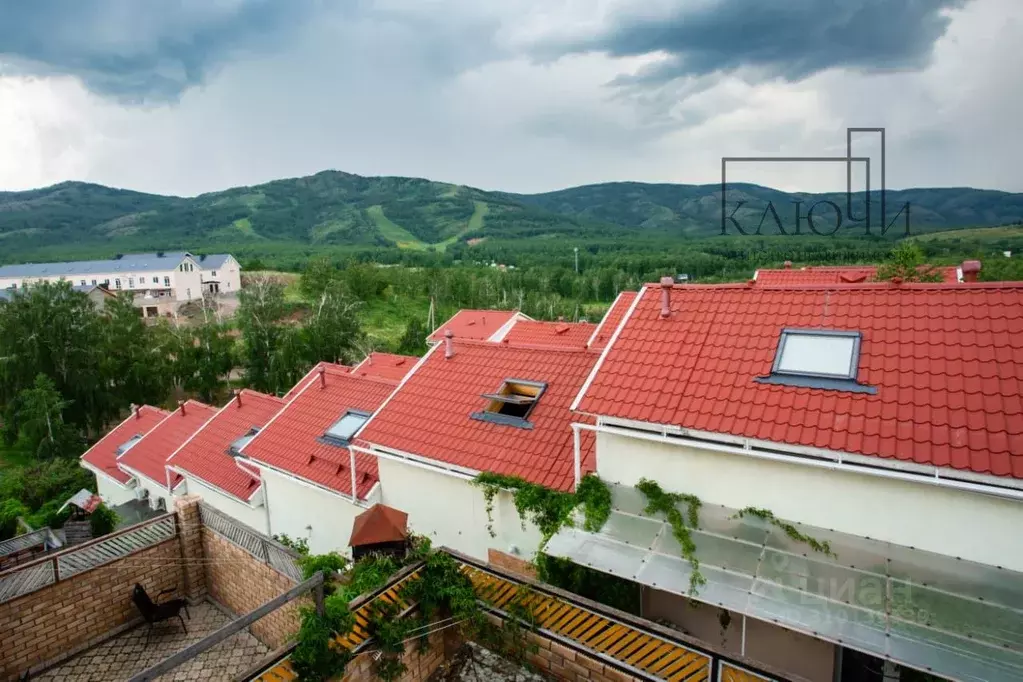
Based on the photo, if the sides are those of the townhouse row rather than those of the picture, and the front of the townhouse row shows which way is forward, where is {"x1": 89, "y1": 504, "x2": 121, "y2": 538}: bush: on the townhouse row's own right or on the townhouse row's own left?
on the townhouse row's own right

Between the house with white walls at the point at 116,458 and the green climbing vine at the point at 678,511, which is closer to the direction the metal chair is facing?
the green climbing vine

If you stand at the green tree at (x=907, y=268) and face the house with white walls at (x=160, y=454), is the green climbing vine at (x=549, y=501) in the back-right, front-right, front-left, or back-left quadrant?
front-left

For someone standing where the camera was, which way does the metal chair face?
facing to the right of the viewer

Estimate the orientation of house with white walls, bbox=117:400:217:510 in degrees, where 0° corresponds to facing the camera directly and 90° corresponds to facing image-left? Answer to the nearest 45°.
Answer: approximately 45°

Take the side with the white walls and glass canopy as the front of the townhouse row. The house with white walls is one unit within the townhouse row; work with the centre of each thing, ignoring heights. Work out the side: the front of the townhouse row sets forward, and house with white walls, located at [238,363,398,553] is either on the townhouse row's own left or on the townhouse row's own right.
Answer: on the townhouse row's own right

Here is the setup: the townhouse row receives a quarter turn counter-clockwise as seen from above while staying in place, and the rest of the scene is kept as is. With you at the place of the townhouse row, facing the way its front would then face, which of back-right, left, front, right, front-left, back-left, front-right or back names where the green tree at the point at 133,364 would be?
back

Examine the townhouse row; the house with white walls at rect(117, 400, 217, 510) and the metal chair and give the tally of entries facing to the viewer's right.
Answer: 1

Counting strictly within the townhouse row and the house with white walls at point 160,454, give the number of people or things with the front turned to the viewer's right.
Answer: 0

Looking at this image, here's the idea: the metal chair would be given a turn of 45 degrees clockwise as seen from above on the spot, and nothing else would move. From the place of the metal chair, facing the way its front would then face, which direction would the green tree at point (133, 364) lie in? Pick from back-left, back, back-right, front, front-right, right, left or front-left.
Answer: back-left

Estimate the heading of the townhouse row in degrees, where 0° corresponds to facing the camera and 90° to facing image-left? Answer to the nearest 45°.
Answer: approximately 45°

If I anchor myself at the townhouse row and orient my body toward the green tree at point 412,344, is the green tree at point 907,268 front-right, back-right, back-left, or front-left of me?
front-right

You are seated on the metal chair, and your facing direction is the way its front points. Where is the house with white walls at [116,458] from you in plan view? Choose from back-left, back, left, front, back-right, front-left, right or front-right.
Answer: left
